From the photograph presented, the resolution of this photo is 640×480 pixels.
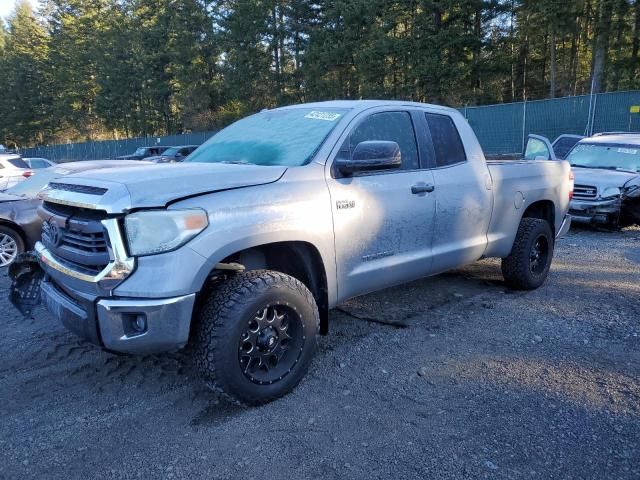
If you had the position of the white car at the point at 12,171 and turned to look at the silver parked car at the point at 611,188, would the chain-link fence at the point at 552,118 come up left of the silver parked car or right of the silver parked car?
left

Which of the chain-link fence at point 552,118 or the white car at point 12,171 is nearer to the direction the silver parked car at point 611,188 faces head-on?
the white car

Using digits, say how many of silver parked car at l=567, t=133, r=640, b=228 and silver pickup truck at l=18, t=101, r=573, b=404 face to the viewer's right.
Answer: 0

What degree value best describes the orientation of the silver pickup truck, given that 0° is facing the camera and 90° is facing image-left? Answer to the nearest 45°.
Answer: approximately 45°

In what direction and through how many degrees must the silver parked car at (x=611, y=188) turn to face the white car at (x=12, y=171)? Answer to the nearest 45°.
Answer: approximately 45° to its right

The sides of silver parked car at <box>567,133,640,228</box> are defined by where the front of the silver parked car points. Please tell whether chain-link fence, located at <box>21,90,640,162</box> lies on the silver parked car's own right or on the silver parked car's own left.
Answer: on the silver parked car's own right

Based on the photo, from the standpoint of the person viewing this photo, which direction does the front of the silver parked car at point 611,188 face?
facing the viewer and to the left of the viewer

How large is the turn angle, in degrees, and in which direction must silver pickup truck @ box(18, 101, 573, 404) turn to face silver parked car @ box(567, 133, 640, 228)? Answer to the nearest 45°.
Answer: approximately 180°

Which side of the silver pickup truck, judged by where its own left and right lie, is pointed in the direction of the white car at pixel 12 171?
right
